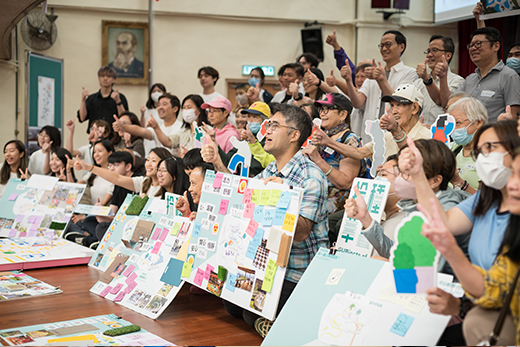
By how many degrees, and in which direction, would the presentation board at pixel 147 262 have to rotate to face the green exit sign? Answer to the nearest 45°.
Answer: approximately 135° to its right

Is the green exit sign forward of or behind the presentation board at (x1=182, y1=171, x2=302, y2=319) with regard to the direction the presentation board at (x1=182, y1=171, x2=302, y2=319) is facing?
behind

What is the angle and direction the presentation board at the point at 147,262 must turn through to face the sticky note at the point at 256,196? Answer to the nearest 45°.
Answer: approximately 90° to its left

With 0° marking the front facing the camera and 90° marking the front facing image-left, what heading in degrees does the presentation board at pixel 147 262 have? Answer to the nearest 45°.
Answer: approximately 45°

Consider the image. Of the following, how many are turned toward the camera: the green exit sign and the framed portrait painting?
2

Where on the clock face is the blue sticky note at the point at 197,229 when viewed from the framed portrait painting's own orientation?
The blue sticky note is roughly at 12 o'clock from the framed portrait painting.

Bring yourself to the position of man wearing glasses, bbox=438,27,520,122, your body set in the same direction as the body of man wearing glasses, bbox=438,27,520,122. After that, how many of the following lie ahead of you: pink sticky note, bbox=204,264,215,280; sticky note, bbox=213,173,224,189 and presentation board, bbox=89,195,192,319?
3

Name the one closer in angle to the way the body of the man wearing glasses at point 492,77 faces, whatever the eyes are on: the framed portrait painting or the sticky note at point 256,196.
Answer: the sticky note
